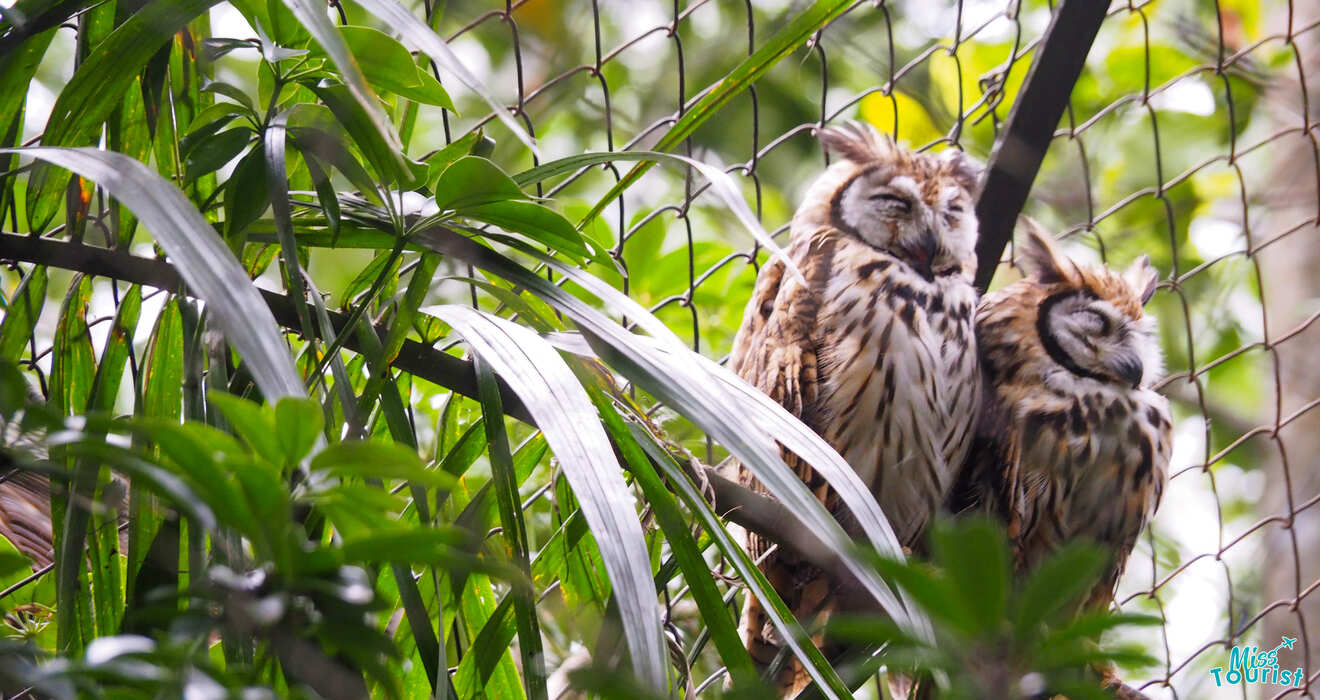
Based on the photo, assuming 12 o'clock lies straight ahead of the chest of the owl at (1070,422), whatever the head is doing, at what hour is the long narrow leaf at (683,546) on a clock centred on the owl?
The long narrow leaf is roughly at 2 o'clock from the owl.

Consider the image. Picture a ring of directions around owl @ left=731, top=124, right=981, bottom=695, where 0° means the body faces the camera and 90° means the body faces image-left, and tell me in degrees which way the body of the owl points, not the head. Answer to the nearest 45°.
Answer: approximately 315°

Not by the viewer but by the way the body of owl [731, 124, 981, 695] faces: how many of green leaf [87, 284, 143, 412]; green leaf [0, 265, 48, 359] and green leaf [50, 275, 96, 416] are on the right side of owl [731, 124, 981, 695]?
3

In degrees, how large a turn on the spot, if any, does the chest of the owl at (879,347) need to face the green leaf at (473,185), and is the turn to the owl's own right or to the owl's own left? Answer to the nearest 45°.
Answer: approximately 45° to the owl's own right

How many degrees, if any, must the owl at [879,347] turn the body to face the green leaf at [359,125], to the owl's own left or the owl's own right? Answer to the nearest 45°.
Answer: approximately 45° to the owl's own right

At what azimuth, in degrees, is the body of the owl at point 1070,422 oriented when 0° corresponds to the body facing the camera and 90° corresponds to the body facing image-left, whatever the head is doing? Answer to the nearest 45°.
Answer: approximately 315°

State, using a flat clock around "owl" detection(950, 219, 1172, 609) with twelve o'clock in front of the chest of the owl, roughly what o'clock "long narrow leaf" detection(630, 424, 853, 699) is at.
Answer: The long narrow leaf is roughly at 2 o'clock from the owl.

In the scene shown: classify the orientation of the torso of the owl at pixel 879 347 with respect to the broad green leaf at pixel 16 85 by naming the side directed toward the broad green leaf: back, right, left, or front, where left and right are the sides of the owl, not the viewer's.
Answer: right

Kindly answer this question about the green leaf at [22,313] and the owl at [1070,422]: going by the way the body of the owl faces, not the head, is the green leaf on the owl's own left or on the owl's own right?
on the owl's own right
